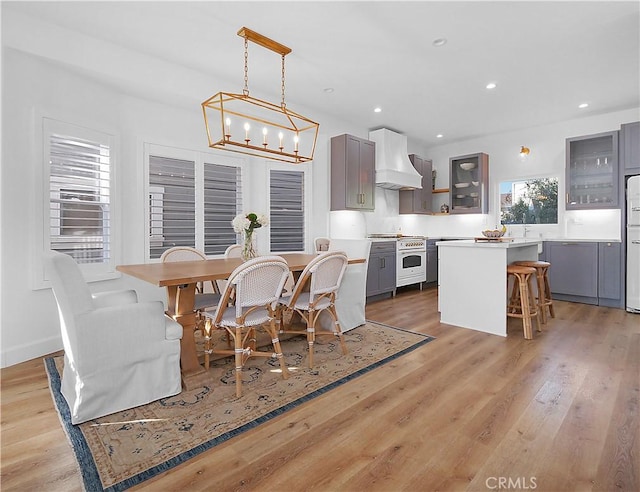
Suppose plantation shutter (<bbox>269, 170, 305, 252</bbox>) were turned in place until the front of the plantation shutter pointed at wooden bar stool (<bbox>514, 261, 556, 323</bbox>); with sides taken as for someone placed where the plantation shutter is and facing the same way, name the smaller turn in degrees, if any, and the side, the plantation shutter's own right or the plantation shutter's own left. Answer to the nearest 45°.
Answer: approximately 45° to the plantation shutter's own left

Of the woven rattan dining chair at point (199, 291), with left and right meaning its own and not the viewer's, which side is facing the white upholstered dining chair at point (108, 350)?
right

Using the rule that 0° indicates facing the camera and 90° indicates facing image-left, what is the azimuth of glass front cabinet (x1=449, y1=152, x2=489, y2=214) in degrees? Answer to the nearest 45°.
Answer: approximately 45°

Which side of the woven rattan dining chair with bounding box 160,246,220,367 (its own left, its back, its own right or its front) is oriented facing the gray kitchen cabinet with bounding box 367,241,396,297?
left

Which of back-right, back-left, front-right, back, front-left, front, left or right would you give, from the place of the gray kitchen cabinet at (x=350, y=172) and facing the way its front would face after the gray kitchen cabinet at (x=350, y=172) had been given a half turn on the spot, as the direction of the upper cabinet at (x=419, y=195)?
right

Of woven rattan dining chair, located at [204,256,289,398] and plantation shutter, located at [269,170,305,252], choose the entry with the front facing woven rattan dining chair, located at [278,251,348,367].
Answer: the plantation shutter

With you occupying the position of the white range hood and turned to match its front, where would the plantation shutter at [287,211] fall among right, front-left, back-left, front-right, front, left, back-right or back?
right

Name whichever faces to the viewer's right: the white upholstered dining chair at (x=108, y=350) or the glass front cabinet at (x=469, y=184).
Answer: the white upholstered dining chair

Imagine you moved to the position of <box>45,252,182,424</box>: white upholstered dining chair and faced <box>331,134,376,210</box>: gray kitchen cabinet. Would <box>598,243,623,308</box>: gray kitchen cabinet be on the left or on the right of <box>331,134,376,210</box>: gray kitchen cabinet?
right

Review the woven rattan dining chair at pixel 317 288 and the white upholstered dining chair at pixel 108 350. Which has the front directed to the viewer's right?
the white upholstered dining chair

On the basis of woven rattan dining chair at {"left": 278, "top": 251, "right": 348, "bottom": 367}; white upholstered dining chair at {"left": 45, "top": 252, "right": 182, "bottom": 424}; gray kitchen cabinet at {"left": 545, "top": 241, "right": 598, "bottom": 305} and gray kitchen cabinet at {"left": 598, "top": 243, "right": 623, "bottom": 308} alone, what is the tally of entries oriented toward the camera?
2

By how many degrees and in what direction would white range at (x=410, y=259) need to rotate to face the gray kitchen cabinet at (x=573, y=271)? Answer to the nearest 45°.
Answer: approximately 45° to its left
